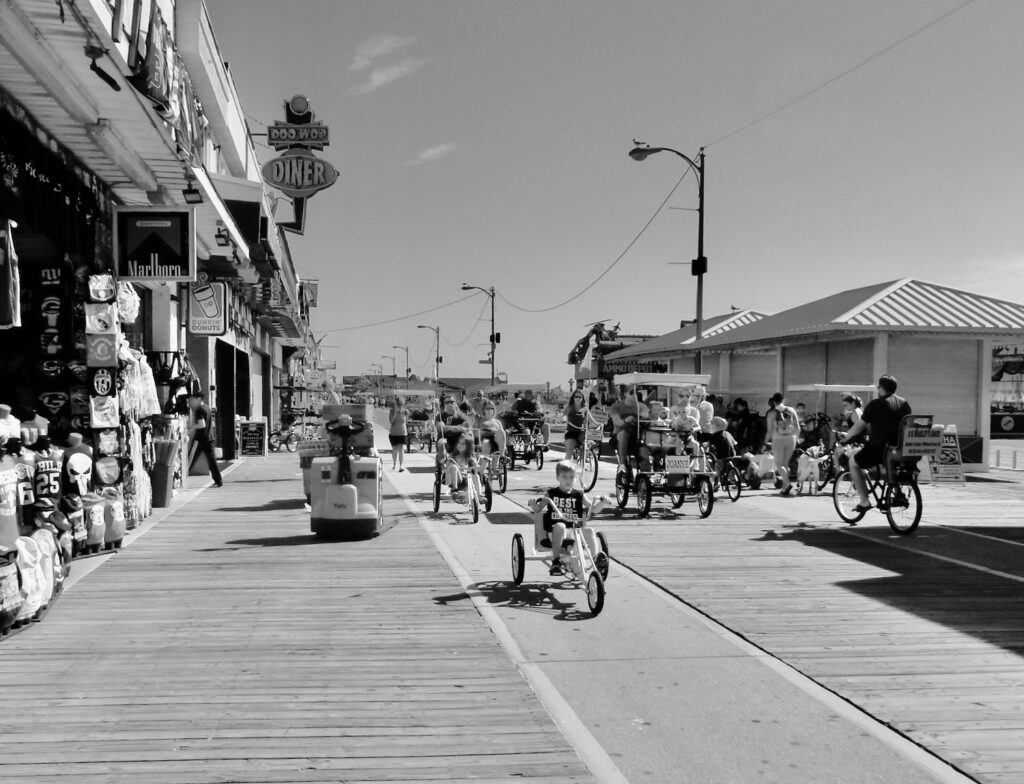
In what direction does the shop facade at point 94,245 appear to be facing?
to the viewer's right

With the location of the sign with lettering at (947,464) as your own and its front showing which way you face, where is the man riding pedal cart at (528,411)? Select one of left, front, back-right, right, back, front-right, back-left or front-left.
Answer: back-right

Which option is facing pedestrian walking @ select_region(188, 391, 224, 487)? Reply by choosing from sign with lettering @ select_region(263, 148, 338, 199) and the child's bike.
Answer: the sign with lettering

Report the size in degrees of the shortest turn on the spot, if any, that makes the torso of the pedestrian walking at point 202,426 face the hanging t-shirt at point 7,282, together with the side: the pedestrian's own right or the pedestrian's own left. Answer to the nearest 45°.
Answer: approximately 90° to the pedestrian's own left

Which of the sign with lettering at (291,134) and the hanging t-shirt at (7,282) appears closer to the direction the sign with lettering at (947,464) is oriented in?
the hanging t-shirt

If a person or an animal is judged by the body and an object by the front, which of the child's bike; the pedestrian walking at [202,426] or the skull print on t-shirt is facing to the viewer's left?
the pedestrian walking

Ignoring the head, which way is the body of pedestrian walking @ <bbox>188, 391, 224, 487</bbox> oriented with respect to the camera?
to the viewer's left

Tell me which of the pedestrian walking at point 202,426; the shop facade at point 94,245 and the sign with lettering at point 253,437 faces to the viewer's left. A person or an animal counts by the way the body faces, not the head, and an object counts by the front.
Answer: the pedestrian walking

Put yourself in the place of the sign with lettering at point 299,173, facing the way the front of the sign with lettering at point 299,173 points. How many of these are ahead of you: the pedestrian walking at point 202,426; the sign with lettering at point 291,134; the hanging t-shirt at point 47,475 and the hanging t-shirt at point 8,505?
3

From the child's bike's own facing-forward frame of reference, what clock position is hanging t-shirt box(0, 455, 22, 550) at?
The hanging t-shirt is roughly at 4 o'clock from the child's bike.
